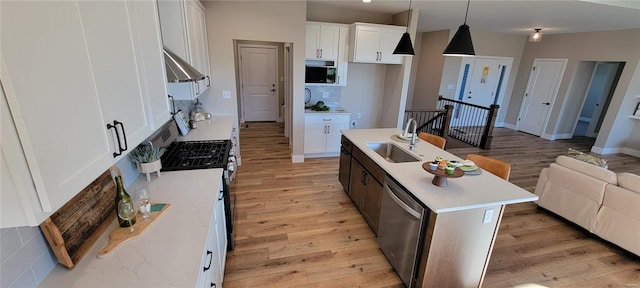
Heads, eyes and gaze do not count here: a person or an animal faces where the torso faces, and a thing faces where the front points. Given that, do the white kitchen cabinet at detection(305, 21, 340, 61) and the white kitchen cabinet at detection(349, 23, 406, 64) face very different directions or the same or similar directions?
same or similar directions

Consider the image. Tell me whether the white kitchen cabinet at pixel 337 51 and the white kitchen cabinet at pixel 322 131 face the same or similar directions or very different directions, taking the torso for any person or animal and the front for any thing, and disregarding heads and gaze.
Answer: same or similar directions

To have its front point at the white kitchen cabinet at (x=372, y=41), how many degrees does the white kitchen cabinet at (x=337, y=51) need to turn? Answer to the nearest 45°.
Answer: approximately 90° to its left

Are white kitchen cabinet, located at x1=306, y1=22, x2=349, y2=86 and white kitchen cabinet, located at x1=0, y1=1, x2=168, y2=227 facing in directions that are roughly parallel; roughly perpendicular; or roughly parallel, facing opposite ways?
roughly perpendicular

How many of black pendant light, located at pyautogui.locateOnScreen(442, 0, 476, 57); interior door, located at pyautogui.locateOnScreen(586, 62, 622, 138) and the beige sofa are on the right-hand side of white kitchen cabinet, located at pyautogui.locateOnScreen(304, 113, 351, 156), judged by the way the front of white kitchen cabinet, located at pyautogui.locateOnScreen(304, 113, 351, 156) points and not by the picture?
0

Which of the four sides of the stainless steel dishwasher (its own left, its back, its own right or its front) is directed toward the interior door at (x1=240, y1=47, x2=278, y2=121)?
right

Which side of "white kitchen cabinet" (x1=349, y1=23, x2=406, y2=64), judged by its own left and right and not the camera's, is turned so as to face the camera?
front

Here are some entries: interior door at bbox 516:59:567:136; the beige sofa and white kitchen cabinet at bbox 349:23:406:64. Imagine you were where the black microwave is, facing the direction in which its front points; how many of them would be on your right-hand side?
0

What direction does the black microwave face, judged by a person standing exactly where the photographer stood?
facing the viewer

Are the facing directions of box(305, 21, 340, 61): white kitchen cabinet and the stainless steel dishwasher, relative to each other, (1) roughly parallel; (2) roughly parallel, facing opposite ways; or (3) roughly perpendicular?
roughly perpendicular

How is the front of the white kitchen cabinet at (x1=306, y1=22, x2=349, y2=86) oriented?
toward the camera

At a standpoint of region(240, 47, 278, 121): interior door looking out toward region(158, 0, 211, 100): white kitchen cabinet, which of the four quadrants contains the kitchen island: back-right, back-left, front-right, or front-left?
front-left

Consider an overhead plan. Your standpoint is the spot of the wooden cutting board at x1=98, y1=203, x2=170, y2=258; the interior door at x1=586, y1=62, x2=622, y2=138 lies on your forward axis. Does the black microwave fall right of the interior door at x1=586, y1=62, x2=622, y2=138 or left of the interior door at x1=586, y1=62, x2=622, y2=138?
left

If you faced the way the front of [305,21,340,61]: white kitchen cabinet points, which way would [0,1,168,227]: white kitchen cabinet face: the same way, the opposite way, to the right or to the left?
to the left

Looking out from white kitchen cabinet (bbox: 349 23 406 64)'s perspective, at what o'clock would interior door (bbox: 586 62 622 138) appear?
The interior door is roughly at 8 o'clock from the white kitchen cabinet.

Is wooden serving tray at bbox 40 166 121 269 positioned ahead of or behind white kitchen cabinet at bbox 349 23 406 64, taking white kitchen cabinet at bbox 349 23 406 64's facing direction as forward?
ahead

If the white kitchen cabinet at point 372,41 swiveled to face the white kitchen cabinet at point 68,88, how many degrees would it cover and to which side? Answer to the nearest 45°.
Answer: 0° — it already faces it

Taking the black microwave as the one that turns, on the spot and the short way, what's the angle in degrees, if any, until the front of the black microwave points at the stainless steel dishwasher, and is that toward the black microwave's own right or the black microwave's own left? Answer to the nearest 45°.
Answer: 0° — it already faces it
